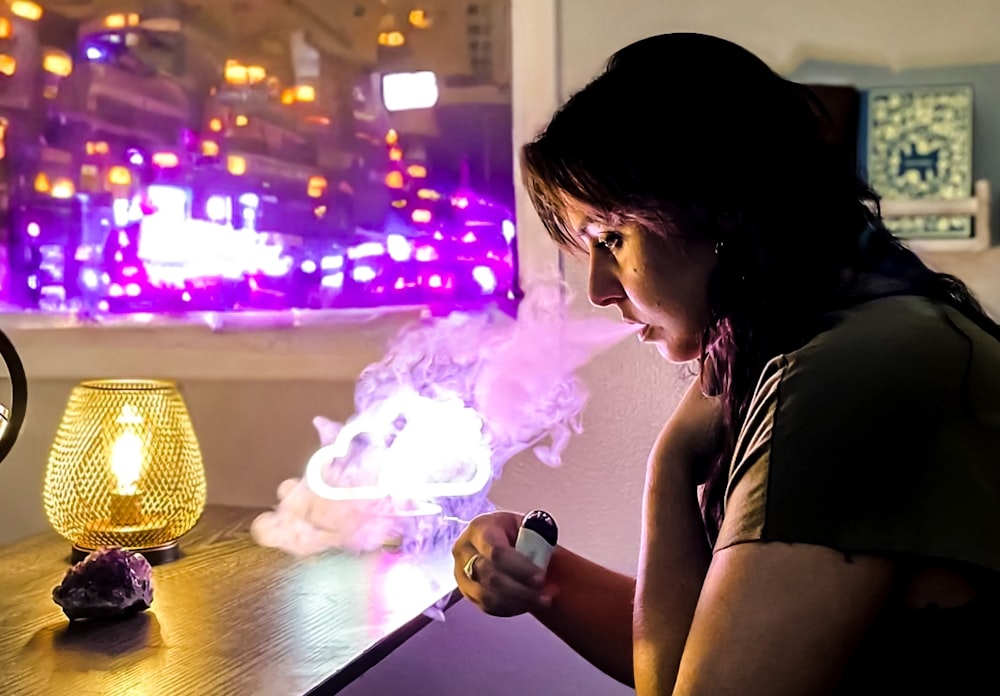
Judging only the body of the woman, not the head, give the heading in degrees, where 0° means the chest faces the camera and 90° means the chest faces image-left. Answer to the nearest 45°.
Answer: approximately 90°

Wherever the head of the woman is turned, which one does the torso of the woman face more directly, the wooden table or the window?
the wooden table

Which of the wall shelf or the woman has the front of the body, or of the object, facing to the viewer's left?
the woman

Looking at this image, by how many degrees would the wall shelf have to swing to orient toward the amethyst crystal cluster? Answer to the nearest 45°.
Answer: approximately 45° to its right

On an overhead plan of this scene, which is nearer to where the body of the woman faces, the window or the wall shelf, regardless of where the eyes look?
the window

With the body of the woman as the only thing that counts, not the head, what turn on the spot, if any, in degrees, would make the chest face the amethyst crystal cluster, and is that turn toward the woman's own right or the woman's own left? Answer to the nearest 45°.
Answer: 0° — they already face it

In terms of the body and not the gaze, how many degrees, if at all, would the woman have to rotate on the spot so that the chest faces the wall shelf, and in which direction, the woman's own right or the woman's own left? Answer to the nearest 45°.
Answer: approximately 135° to the woman's own right

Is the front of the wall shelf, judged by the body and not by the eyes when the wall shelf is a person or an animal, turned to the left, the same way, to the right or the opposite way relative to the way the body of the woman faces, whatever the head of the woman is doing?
to the left

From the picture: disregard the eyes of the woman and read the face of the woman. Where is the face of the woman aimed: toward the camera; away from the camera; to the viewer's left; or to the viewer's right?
to the viewer's left

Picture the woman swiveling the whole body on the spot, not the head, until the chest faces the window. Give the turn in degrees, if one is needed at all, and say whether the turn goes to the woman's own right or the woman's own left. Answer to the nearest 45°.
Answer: approximately 45° to the woman's own right

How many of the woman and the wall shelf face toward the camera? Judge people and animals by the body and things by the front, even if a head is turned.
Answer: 1

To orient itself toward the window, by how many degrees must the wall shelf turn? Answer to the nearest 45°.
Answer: approximately 90° to its right
